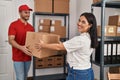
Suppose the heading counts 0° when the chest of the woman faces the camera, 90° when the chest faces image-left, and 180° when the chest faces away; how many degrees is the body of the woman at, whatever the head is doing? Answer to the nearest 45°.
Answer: approximately 90°

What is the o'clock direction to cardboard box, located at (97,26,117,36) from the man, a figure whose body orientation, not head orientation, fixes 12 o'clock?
The cardboard box is roughly at 11 o'clock from the man.

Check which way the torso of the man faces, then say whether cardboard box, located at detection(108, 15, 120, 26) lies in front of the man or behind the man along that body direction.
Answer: in front

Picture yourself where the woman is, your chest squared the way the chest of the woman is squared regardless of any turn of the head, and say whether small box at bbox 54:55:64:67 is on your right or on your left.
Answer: on your right

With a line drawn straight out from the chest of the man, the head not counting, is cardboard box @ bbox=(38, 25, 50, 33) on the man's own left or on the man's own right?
on the man's own left

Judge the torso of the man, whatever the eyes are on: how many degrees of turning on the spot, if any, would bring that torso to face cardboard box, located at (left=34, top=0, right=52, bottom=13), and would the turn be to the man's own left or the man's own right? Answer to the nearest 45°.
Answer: approximately 135° to the man's own left

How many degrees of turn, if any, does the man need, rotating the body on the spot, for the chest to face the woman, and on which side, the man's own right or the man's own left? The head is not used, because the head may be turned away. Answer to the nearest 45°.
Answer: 0° — they already face them

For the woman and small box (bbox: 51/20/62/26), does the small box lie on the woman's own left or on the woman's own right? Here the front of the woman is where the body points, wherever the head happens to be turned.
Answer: on the woman's own right

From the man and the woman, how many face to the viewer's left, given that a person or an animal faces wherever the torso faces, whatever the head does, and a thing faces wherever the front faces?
1
